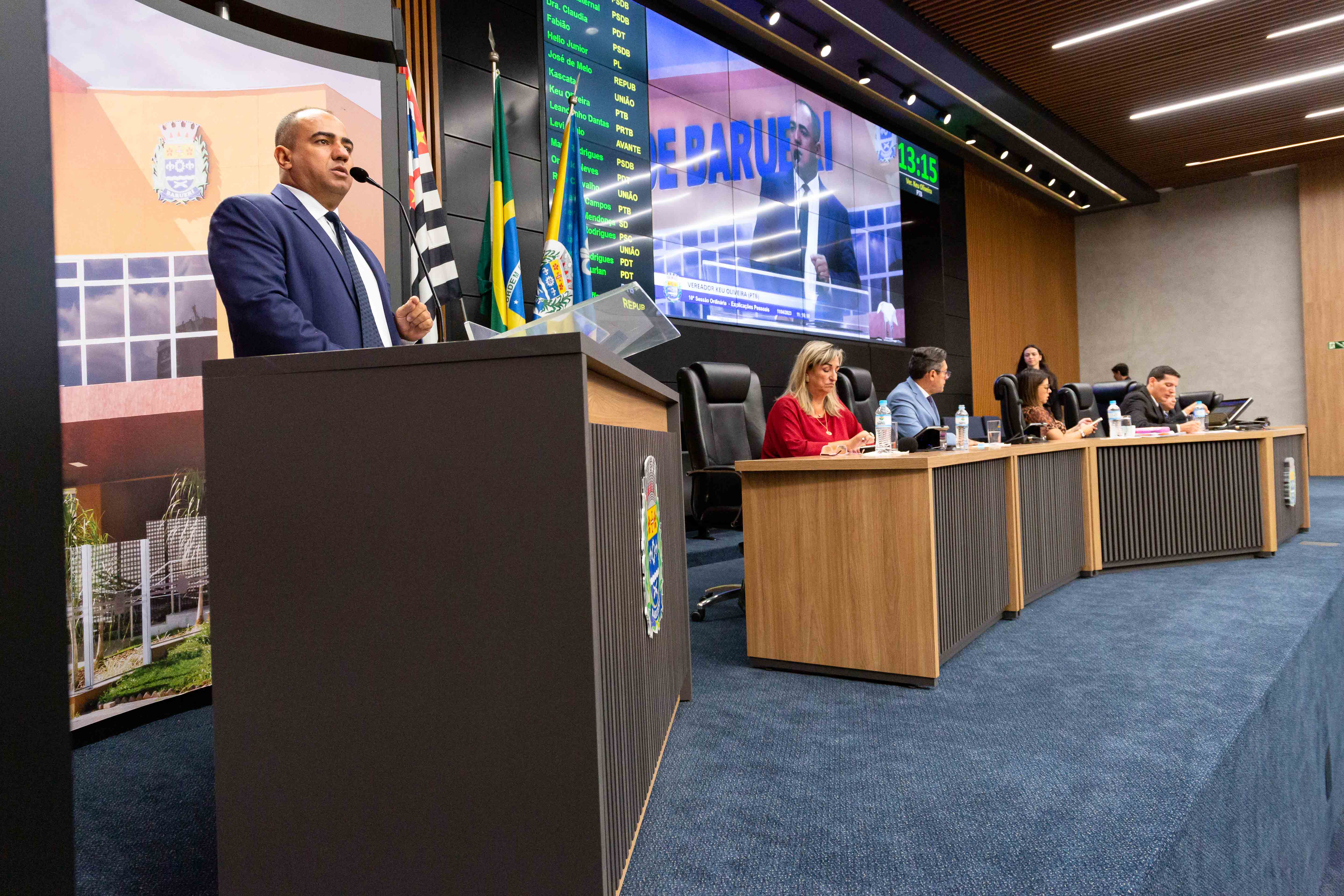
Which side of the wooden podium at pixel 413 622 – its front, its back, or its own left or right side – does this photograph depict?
right

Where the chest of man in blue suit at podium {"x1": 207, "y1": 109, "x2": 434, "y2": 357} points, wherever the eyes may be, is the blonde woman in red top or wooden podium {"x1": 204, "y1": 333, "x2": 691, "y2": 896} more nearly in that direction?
the wooden podium

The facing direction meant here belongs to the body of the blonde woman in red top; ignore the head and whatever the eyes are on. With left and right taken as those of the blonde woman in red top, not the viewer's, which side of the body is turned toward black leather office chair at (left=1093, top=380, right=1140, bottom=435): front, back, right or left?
left

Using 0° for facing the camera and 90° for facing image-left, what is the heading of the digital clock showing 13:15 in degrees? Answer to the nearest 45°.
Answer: approximately 315°

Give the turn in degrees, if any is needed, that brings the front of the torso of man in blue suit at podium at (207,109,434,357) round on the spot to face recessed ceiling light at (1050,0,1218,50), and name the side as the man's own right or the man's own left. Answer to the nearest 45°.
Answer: approximately 90° to the man's own left

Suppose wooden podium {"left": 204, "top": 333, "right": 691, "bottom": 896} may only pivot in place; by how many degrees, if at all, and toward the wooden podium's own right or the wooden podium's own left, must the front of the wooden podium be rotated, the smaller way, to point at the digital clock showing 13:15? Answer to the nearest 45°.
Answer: approximately 45° to the wooden podium's own left

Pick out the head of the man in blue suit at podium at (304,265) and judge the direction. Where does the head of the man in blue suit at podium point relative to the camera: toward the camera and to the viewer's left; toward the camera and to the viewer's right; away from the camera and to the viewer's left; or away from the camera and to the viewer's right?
toward the camera and to the viewer's right

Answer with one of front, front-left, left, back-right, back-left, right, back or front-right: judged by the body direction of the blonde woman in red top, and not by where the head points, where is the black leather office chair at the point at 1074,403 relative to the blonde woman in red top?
left
